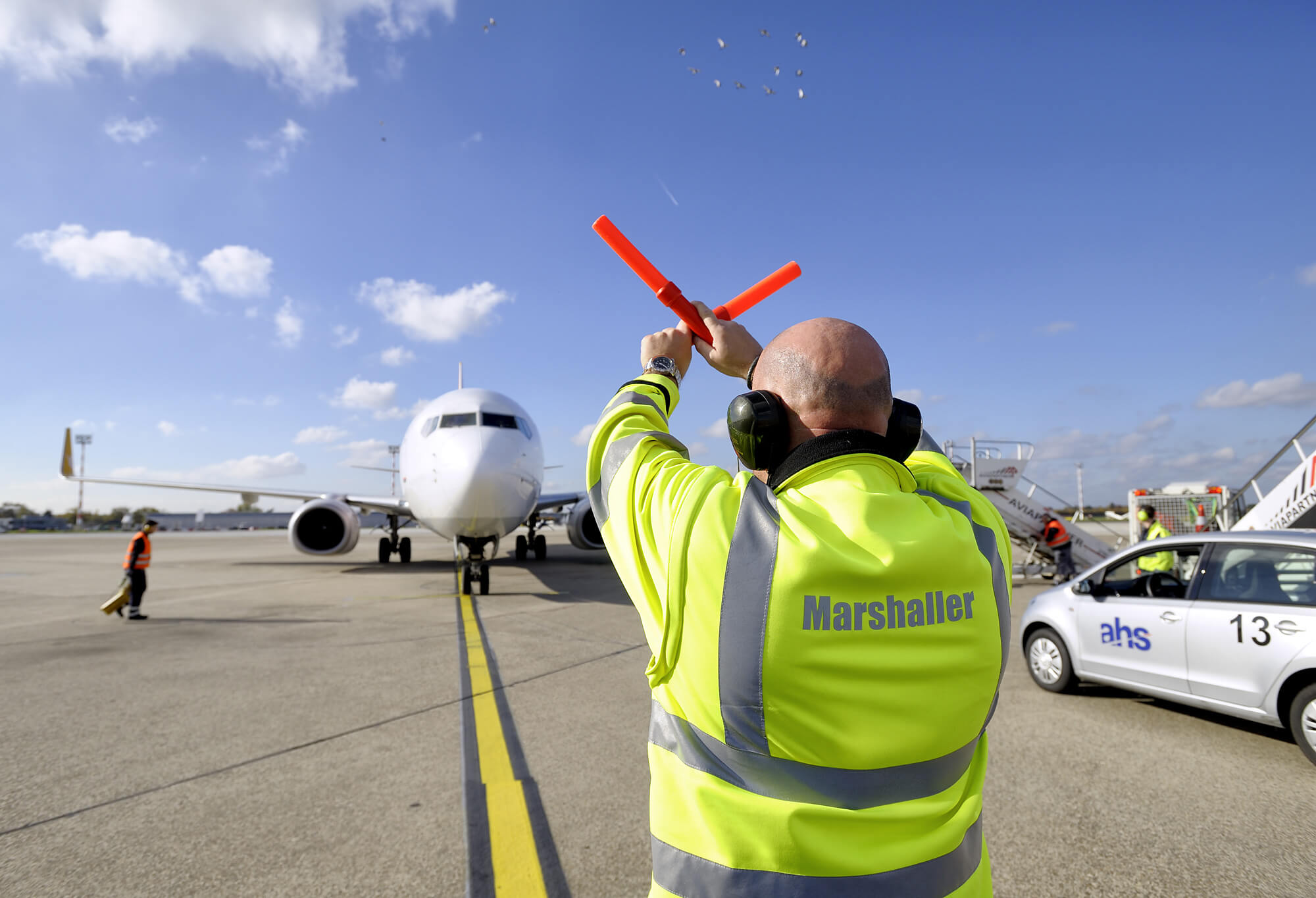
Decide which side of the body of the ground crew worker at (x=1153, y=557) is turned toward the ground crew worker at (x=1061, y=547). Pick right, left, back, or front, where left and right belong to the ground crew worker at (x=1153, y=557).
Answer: right

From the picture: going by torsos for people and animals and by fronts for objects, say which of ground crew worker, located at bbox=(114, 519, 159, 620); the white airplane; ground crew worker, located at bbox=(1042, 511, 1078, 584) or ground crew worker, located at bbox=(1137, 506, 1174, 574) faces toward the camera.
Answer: the white airplane

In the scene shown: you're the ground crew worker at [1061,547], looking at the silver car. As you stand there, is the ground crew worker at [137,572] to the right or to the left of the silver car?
right

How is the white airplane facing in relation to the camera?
toward the camera

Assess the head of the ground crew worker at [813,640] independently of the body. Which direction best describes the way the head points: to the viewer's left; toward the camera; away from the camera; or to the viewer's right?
away from the camera

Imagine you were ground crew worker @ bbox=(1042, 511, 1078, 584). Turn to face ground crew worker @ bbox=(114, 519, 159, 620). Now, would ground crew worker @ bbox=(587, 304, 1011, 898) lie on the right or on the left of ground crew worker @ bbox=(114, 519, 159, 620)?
left

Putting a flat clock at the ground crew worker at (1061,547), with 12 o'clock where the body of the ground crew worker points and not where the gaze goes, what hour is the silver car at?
The silver car is roughly at 9 o'clock from the ground crew worker.

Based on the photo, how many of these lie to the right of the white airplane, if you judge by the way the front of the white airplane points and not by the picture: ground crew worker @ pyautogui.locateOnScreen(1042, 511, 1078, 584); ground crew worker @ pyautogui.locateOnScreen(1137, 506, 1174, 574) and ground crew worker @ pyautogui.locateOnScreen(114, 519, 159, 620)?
1

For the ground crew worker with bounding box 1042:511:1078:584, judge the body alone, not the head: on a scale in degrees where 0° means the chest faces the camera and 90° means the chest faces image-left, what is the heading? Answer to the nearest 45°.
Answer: approximately 90°

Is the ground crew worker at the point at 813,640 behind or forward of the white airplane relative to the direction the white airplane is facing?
forward
